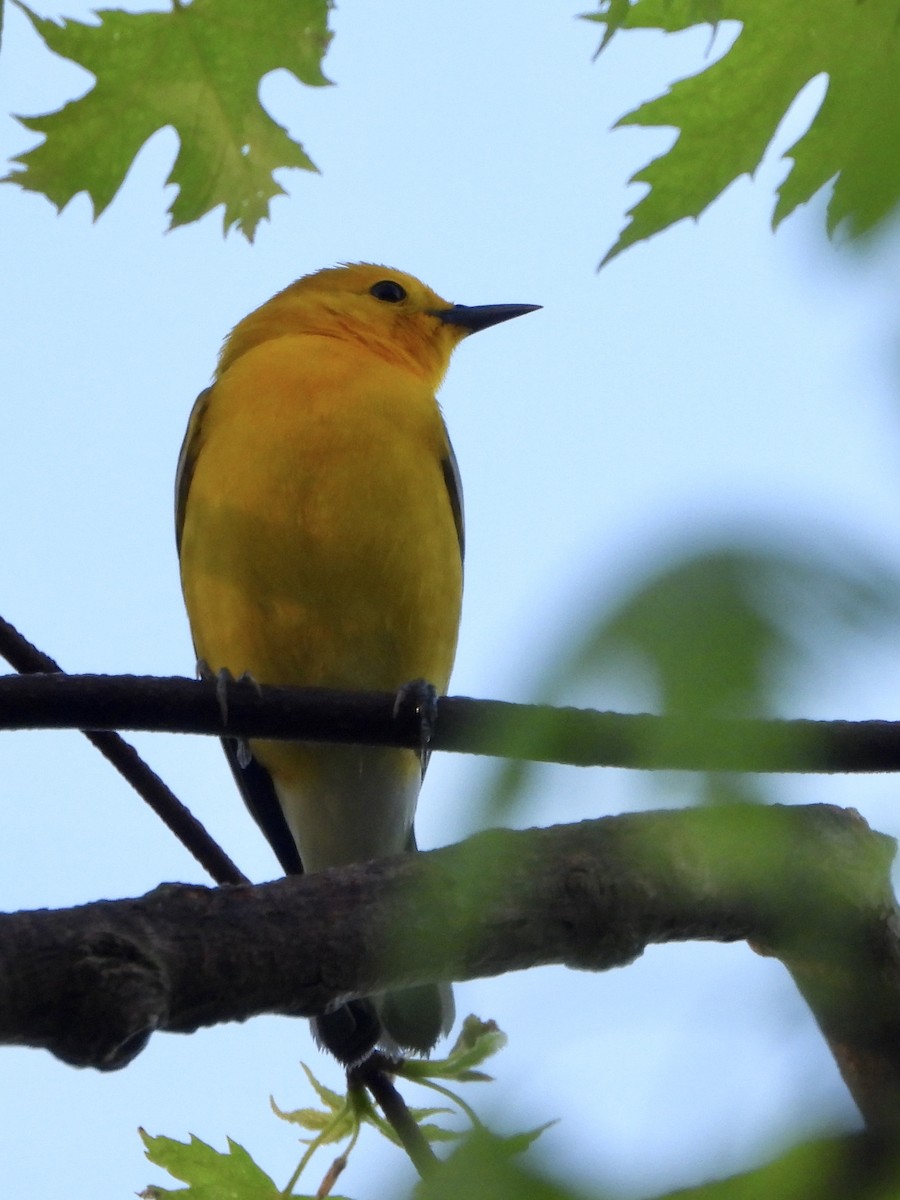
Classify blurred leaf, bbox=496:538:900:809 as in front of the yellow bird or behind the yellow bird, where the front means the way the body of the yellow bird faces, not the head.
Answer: in front

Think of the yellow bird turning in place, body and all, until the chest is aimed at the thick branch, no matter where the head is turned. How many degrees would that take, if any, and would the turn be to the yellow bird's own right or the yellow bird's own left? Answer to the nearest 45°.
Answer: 0° — it already faces it

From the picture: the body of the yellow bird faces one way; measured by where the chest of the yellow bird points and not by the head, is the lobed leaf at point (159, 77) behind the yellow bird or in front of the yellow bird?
in front

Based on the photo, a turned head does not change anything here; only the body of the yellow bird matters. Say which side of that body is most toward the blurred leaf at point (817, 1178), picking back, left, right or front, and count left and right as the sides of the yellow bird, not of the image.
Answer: front

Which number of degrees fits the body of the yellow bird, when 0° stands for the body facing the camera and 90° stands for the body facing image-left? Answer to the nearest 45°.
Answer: approximately 0°

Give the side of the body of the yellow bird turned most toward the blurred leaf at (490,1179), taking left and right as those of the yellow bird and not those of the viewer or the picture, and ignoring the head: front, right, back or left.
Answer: front
